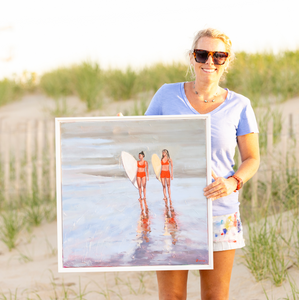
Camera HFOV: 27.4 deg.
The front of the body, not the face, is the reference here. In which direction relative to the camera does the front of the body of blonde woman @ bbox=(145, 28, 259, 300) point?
toward the camera

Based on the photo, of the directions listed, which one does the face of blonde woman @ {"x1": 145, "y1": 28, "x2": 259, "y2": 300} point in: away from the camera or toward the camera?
toward the camera
